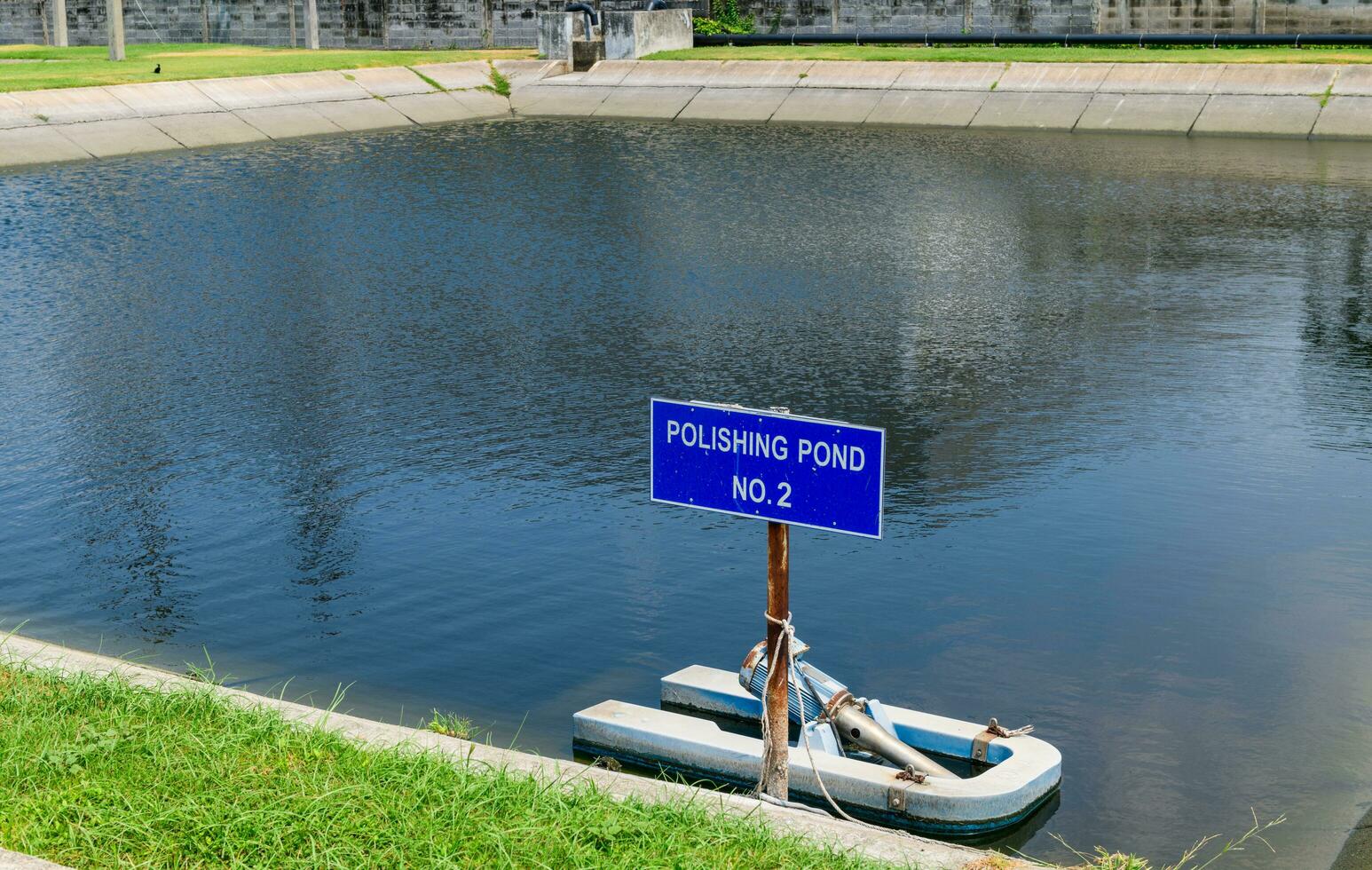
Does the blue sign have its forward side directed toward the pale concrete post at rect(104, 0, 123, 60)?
no

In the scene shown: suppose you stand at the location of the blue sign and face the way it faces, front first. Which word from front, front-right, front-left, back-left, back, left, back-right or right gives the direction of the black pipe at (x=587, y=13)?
back-right

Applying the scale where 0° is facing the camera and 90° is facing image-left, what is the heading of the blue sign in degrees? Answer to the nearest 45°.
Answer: approximately 45°

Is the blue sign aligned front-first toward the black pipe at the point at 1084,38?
no
